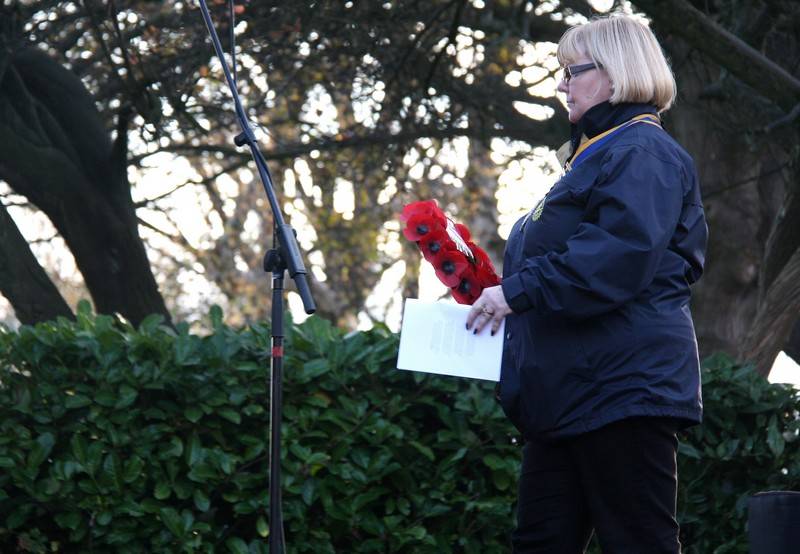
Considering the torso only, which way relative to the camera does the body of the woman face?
to the viewer's left

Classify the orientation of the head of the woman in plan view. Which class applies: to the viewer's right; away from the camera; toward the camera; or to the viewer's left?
to the viewer's left

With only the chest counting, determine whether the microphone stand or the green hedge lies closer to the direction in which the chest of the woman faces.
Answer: the microphone stand

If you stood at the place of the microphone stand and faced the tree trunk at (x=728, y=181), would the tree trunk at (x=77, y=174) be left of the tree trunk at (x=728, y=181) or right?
left

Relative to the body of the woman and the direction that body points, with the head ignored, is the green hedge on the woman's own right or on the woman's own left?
on the woman's own right

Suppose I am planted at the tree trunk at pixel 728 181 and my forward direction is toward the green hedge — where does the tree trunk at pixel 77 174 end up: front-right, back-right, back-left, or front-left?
front-right

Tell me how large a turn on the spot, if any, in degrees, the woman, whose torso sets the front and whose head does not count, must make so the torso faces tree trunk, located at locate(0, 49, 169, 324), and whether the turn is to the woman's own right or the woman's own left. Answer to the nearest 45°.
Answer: approximately 45° to the woman's own right

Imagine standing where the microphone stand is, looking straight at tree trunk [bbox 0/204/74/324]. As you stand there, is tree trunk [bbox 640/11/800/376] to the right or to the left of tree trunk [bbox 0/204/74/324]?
right

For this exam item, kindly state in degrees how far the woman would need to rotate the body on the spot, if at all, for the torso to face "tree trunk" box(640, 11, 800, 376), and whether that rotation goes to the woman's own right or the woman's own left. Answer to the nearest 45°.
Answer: approximately 90° to the woman's own right
